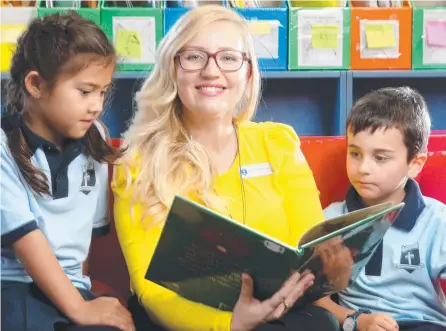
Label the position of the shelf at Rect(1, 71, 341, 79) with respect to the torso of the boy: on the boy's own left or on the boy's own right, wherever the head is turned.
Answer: on the boy's own right

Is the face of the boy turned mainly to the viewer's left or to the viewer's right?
to the viewer's left

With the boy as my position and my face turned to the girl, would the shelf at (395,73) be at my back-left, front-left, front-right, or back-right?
back-right

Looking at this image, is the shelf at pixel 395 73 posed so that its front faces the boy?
yes

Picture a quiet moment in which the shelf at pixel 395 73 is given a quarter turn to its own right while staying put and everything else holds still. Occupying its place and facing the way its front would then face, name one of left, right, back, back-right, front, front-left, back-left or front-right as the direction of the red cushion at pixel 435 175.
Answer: left

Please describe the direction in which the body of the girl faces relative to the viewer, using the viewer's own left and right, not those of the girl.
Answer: facing the viewer and to the right of the viewer

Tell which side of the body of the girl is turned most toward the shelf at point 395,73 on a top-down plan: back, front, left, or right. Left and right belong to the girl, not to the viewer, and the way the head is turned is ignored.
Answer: left

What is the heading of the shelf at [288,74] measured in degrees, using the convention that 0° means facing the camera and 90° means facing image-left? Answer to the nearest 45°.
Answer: approximately 0°

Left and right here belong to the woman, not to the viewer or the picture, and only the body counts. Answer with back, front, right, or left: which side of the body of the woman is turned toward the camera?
front

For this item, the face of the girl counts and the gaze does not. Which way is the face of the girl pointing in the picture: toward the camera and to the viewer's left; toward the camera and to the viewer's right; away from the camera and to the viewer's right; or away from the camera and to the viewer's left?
toward the camera and to the viewer's right

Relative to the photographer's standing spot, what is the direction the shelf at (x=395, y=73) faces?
facing the viewer

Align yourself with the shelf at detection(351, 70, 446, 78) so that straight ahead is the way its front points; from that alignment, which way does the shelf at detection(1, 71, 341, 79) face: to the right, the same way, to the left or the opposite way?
the same way

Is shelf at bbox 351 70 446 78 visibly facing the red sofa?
yes

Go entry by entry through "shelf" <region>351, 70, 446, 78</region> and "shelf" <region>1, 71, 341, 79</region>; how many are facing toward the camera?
2

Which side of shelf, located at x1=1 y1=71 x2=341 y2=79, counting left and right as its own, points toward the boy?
front

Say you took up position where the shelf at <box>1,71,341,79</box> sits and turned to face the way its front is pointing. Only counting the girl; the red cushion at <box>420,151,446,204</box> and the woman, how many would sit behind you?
0
